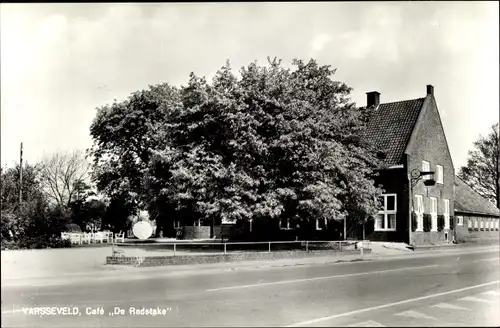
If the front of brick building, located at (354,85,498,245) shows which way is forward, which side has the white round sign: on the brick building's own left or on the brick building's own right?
on the brick building's own right

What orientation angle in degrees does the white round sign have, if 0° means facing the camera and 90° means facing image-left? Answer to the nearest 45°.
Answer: approximately 0°

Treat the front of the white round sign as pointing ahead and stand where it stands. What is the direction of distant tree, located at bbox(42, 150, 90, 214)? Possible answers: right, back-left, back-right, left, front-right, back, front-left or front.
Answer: back

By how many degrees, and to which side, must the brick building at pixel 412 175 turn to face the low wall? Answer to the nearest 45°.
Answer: approximately 45° to its right

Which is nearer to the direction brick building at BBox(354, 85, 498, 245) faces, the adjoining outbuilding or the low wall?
the low wall

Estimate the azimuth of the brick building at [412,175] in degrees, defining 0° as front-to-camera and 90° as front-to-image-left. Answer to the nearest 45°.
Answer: approximately 315°

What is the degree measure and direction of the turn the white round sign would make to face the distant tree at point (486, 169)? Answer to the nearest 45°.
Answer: approximately 135° to its left

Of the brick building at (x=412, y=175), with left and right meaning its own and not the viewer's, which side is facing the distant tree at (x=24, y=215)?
right
